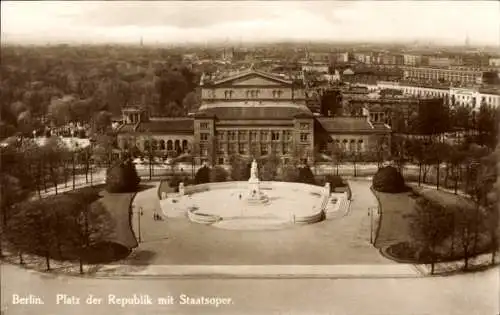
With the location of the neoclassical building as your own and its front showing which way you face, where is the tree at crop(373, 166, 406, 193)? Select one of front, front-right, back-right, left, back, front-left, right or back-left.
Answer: left

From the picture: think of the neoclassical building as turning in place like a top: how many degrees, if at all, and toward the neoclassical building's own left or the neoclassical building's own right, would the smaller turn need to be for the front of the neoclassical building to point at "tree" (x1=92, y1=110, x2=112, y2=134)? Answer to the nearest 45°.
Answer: approximately 90° to the neoclassical building's own right

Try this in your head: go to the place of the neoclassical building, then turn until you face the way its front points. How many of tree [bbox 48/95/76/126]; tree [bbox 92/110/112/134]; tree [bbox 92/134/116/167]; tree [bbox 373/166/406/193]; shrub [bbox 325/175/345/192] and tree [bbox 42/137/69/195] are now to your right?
4

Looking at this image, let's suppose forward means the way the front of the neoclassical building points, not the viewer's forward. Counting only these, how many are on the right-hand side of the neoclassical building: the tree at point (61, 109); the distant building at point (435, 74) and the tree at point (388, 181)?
1

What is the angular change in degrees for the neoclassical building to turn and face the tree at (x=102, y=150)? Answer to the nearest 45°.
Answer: approximately 90° to its right

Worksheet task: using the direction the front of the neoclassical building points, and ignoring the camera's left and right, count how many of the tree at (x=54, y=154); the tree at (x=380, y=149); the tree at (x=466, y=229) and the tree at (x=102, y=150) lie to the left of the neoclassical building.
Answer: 2

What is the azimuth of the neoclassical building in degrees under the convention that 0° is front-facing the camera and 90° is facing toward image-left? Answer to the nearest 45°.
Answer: approximately 0°
